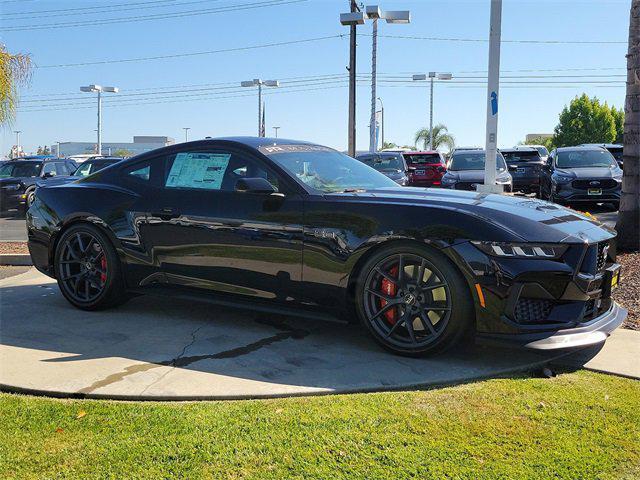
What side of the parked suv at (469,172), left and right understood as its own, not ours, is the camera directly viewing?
front

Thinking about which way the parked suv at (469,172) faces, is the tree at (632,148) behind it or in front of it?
in front

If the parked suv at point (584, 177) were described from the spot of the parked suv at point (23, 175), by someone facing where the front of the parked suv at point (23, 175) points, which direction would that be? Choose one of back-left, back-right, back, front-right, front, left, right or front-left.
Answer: left

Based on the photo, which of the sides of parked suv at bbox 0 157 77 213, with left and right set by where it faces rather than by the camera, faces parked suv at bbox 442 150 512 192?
left

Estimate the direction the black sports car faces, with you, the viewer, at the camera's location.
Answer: facing the viewer and to the right of the viewer

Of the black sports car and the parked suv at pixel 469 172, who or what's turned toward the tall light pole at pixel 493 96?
the parked suv

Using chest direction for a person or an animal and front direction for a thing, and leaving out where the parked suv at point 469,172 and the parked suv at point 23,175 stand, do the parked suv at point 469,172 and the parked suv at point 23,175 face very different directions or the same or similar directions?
same or similar directions

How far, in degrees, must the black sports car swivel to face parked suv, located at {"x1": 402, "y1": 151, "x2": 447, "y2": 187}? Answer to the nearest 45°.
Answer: approximately 135° to its left

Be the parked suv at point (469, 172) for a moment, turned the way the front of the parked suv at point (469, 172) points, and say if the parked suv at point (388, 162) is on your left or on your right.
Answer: on your right

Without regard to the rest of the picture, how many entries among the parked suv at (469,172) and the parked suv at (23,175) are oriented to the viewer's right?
0

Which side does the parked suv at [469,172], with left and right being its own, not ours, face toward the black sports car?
front

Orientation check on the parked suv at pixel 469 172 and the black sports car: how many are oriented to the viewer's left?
0

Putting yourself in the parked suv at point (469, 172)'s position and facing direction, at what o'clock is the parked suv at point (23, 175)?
the parked suv at point (23, 175) is roughly at 3 o'clock from the parked suv at point (469, 172).

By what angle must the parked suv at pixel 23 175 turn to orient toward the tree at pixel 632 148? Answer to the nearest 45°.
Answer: approximately 90° to its left

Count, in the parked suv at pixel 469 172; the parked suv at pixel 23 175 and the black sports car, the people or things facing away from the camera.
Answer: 0

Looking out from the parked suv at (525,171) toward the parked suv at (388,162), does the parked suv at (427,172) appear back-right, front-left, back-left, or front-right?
front-right
